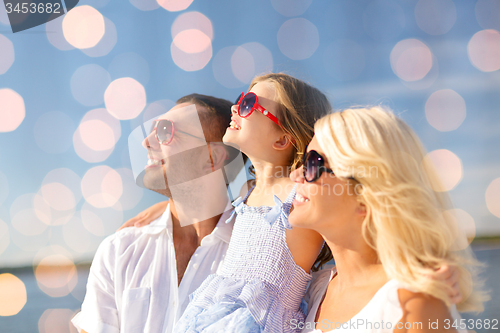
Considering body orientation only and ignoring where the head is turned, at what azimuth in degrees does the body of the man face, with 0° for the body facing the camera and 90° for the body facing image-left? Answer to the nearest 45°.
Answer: approximately 0°

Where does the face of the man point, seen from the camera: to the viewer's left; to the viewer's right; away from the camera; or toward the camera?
to the viewer's left

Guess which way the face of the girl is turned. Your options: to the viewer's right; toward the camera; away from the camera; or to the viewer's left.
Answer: to the viewer's left

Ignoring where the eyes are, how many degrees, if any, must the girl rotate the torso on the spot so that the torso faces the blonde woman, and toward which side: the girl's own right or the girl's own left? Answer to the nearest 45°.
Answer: approximately 90° to the girl's own left

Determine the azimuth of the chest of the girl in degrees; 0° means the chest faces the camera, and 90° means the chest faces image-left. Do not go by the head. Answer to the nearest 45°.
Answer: approximately 45°

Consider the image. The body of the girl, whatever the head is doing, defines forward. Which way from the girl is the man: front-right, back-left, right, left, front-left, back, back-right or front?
right
